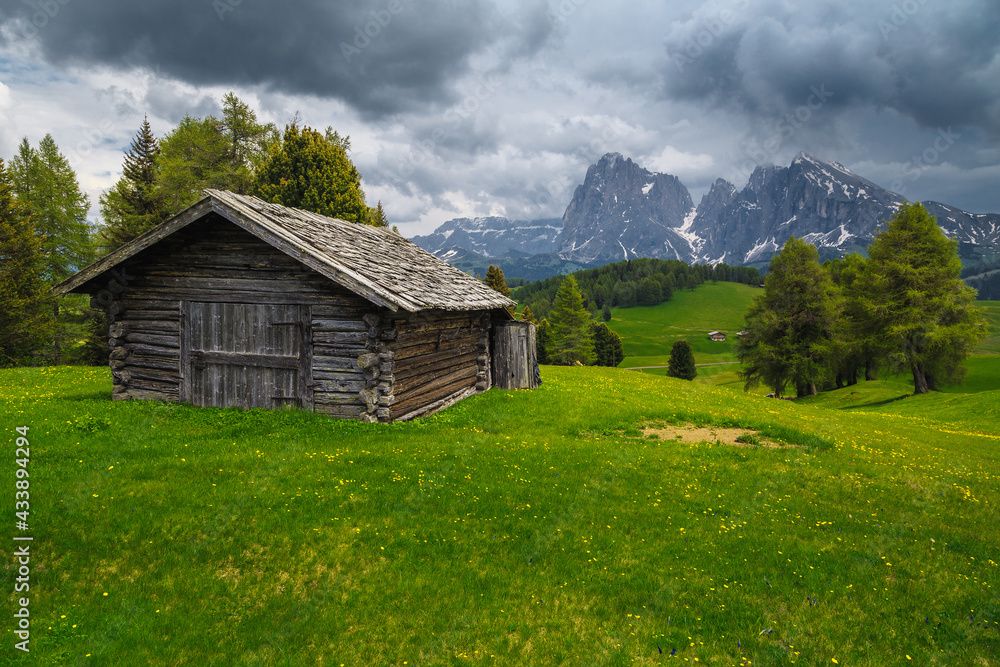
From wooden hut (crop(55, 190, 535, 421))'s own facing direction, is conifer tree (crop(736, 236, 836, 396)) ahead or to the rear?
to the rear

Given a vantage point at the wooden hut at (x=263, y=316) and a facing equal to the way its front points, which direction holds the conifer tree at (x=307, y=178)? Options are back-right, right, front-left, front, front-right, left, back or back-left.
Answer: back-right

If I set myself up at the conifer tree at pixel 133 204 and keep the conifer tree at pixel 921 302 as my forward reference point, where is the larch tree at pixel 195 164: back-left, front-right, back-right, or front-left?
front-left

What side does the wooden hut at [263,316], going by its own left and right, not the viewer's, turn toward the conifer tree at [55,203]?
right

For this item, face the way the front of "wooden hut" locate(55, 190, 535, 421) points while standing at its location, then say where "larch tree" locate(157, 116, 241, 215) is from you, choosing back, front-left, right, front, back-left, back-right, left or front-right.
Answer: back-right

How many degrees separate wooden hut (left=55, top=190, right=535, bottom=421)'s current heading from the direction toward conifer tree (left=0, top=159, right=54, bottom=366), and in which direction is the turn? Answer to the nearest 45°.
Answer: approximately 90° to its right

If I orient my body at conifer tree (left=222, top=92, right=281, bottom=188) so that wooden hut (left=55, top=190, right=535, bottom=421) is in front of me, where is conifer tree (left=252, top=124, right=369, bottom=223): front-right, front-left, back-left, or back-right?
front-left
